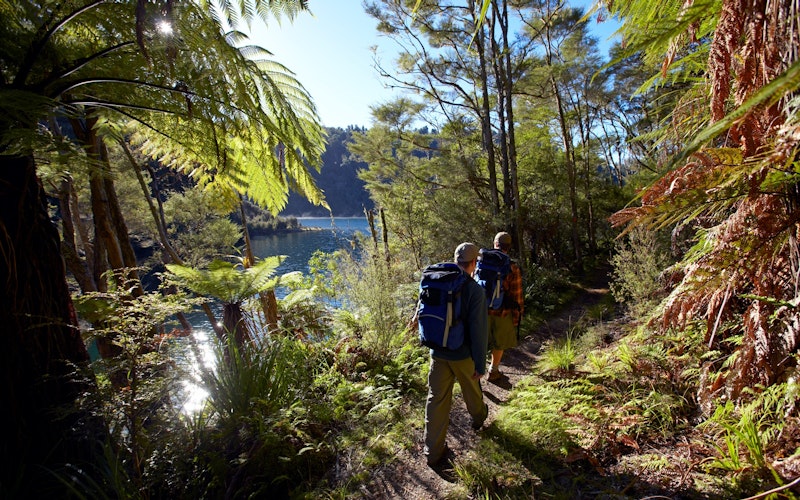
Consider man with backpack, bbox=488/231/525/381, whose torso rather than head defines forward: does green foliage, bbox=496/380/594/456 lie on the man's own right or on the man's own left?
on the man's own right

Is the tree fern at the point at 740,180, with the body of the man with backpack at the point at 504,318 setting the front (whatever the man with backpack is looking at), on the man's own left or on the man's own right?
on the man's own right

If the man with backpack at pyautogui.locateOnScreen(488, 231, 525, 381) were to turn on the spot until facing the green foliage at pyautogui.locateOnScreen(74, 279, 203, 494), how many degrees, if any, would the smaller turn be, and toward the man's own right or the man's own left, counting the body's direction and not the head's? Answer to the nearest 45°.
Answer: approximately 180°

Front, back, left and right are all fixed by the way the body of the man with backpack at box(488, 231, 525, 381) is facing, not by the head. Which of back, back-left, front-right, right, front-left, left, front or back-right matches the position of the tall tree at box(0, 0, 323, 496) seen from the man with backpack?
back

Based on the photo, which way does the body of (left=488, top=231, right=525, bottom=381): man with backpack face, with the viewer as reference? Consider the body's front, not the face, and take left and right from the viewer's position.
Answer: facing away from the viewer and to the right of the viewer

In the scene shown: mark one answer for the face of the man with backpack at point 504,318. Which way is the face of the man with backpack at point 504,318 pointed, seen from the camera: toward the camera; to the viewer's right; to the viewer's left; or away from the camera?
away from the camera

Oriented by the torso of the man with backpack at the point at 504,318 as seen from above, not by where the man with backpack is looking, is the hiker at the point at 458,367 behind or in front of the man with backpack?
behind
